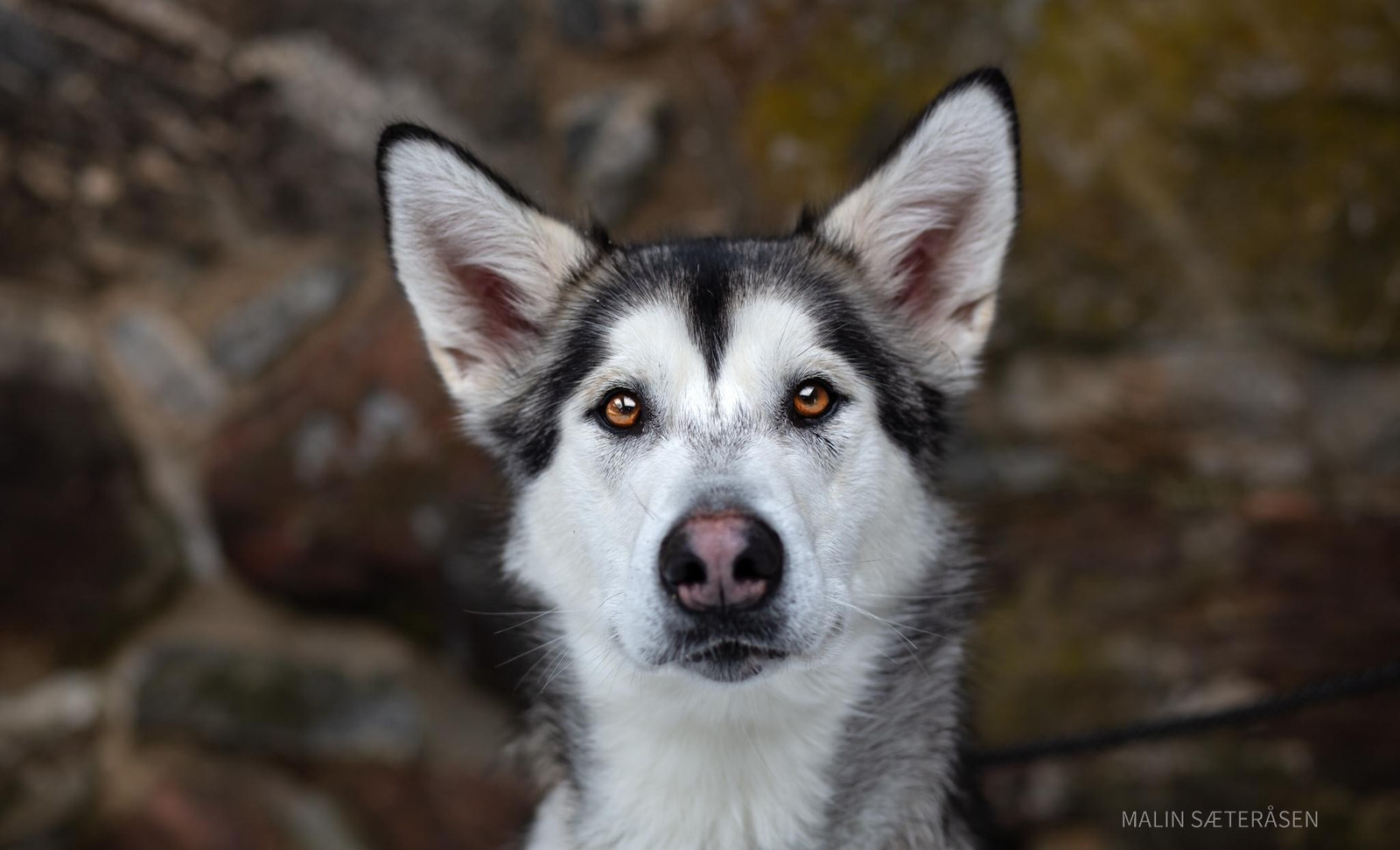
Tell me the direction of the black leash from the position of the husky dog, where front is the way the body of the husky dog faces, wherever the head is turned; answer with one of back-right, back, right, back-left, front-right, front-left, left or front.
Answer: left

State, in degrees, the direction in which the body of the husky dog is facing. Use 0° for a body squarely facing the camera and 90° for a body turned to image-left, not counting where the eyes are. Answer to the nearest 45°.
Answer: approximately 0°
